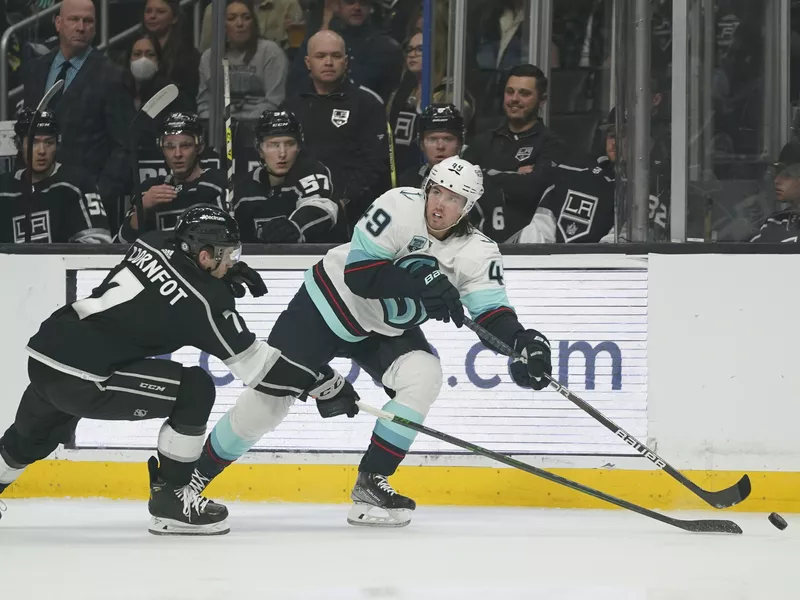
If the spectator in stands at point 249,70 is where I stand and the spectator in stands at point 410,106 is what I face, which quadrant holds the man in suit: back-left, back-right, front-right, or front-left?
back-right

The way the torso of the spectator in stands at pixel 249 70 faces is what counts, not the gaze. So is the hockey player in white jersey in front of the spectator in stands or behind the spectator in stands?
in front

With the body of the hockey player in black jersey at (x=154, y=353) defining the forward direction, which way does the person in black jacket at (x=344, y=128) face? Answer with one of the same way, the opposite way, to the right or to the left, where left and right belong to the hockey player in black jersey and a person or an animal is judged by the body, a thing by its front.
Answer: to the right

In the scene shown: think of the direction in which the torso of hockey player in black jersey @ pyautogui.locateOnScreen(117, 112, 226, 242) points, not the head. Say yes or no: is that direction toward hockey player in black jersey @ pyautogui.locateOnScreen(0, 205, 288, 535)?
yes

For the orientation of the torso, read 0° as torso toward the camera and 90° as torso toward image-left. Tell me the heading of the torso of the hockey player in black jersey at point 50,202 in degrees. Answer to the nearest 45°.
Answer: approximately 0°

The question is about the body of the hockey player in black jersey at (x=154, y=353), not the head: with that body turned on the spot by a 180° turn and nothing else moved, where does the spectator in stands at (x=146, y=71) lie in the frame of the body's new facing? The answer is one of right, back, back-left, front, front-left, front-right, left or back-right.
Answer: right

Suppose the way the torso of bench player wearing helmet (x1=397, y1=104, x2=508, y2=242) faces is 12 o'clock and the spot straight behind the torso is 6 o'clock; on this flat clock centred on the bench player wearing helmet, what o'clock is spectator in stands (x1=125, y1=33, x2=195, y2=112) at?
The spectator in stands is roughly at 4 o'clock from the bench player wearing helmet.

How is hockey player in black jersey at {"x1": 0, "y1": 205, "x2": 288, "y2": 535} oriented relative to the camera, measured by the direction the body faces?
to the viewer's right

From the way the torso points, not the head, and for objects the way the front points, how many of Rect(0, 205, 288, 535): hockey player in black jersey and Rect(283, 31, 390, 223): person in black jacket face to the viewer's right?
1

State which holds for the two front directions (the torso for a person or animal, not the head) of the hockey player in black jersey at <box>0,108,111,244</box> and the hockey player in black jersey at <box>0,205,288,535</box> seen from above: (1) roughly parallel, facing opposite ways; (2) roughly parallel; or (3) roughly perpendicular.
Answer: roughly perpendicular
